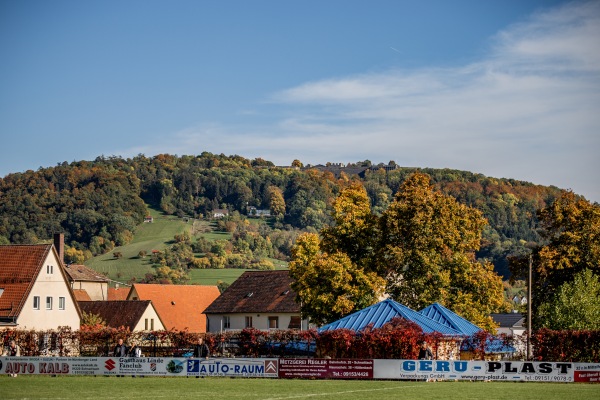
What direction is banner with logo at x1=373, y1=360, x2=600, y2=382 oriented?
toward the camera

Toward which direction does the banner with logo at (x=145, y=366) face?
toward the camera

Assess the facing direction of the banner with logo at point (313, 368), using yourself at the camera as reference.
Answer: facing the viewer

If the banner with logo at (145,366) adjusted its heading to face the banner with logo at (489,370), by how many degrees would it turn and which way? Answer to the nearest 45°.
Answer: approximately 90° to its left

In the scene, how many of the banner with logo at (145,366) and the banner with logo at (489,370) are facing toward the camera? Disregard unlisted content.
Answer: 2

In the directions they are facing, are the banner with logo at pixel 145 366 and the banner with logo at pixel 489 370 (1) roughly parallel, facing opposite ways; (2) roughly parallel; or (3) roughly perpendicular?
roughly parallel
